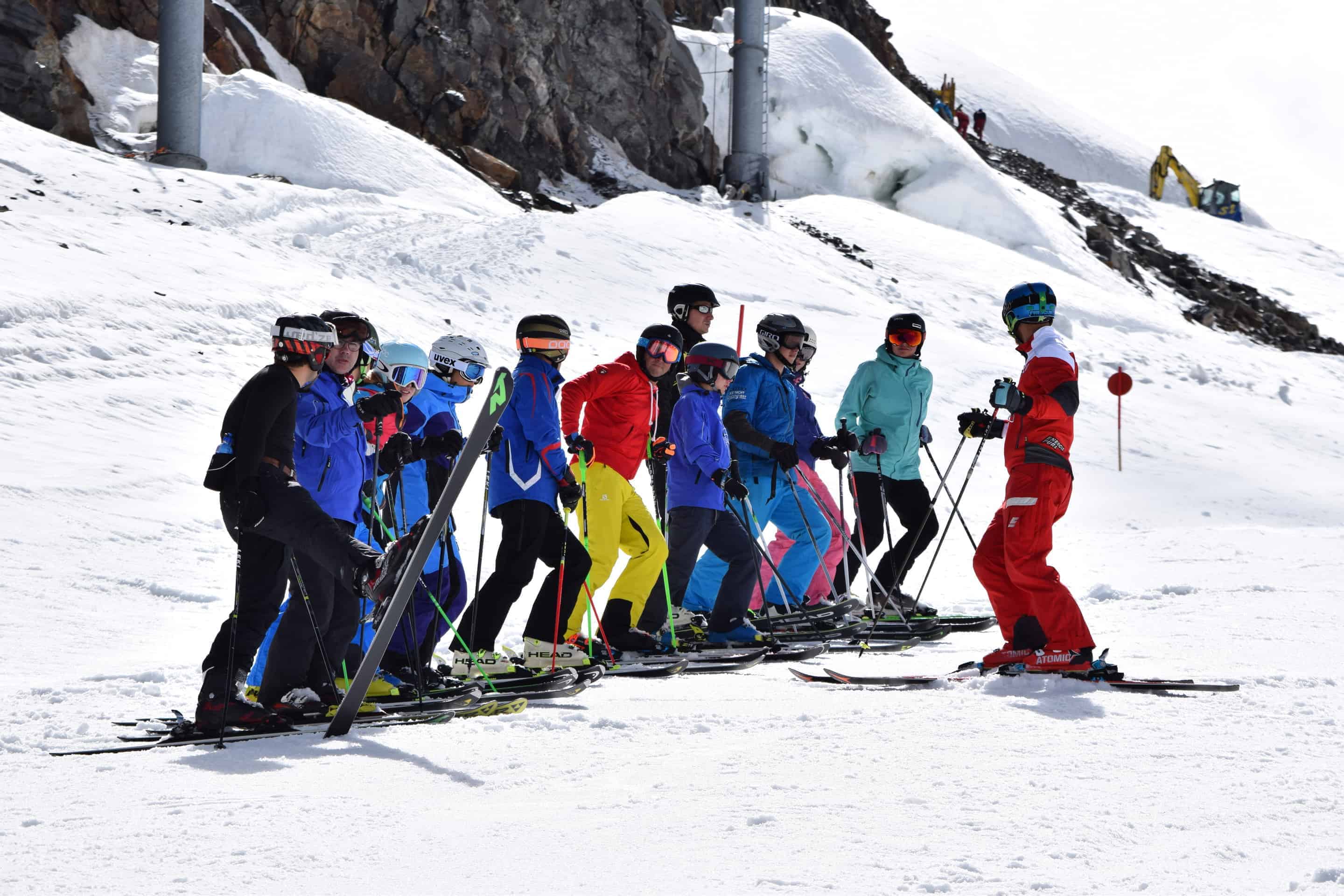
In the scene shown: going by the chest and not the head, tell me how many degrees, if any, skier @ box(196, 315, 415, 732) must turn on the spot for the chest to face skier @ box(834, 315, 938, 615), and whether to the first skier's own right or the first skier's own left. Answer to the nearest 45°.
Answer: approximately 45° to the first skier's own left

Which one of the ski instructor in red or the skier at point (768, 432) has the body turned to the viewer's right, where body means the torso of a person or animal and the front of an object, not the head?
the skier

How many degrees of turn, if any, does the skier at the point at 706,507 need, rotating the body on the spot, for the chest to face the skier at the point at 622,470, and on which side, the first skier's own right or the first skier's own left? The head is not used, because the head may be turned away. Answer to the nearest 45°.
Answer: approximately 135° to the first skier's own right

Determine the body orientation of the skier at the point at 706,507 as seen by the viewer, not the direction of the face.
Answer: to the viewer's right

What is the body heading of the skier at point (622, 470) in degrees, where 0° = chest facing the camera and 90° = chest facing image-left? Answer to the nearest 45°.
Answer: approximately 315°

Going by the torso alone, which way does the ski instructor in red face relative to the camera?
to the viewer's left

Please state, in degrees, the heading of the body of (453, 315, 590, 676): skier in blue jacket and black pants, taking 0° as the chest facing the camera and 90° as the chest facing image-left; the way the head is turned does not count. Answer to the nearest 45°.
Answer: approximately 270°

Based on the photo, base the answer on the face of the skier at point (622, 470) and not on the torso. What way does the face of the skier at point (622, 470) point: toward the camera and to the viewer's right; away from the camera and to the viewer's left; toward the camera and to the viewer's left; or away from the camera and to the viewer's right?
toward the camera and to the viewer's right

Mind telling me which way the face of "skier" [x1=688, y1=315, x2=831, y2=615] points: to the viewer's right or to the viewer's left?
to the viewer's right

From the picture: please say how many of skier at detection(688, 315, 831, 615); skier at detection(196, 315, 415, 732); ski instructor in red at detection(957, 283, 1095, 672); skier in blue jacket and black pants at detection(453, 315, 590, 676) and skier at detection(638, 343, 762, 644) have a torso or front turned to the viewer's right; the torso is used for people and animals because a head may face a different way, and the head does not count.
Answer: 4

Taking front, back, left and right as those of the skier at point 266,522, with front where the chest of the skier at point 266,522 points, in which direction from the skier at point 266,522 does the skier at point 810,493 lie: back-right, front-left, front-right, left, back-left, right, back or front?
front-left

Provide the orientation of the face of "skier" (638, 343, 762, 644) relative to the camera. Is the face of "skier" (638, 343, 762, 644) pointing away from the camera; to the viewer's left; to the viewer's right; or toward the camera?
to the viewer's right

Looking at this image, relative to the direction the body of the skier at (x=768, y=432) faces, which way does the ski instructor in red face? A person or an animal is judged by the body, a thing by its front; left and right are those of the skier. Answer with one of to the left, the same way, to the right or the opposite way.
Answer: the opposite way

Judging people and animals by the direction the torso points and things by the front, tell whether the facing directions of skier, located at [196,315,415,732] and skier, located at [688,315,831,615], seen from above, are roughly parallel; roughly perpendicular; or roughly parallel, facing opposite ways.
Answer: roughly parallel

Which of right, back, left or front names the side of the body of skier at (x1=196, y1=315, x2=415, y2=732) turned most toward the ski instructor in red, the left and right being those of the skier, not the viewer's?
front
